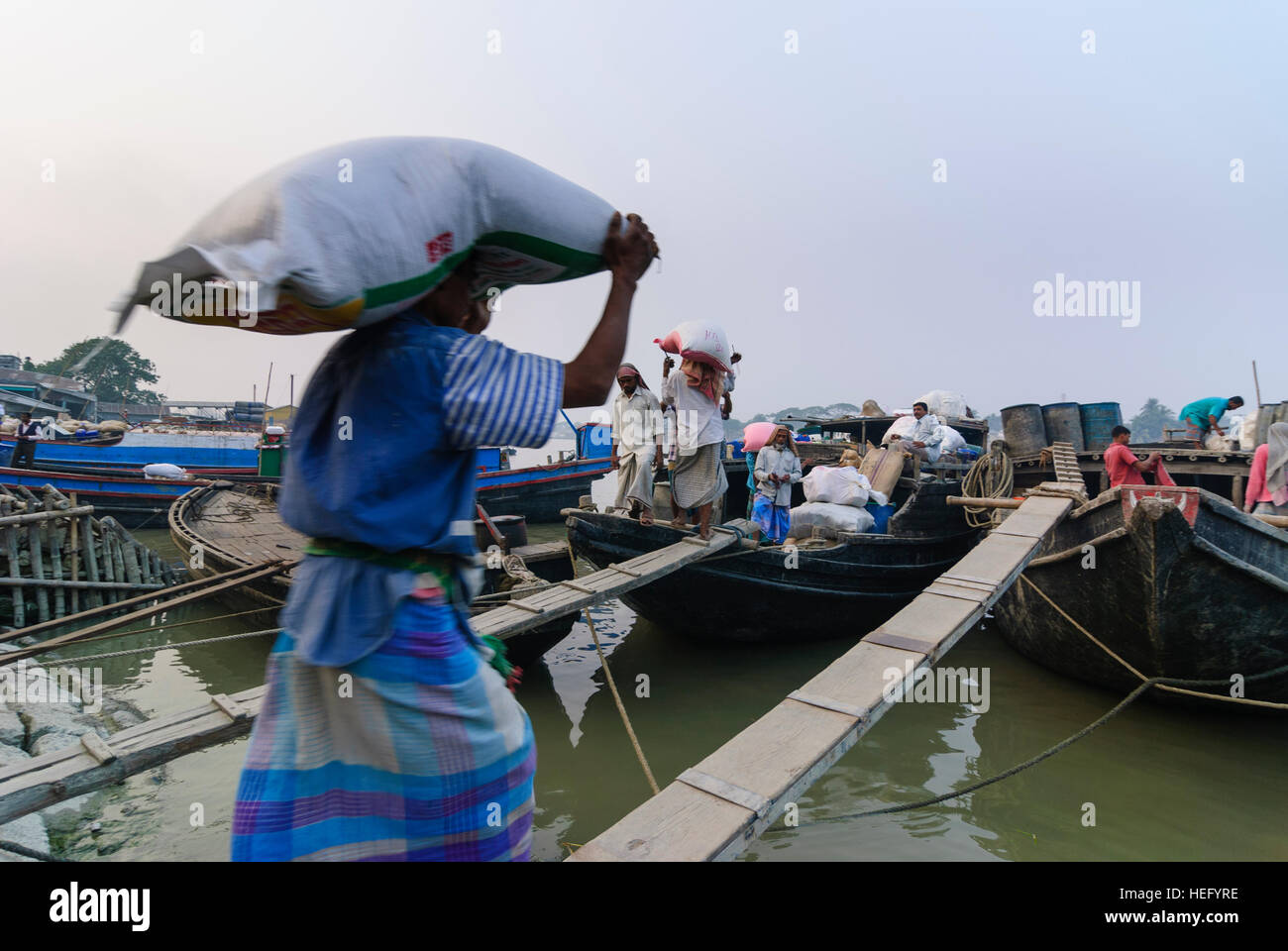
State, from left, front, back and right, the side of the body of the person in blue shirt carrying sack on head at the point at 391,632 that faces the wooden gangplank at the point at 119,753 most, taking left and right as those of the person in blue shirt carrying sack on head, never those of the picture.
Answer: left

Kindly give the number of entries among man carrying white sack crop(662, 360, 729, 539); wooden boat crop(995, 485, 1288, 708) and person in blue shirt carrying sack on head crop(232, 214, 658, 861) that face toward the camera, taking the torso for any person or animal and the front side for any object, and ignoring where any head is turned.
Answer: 1

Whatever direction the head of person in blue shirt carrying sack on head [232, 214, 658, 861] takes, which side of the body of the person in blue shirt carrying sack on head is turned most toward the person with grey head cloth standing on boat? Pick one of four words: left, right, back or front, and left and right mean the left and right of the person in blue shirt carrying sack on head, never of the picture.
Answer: front

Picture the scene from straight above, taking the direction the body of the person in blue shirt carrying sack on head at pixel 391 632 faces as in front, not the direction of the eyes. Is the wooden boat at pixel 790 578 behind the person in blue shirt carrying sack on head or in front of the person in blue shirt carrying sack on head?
in front

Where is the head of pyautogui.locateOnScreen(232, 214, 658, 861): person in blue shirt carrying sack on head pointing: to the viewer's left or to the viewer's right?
to the viewer's right

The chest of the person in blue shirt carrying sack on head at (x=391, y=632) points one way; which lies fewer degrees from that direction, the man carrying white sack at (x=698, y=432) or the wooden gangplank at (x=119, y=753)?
the man carrying white sack
